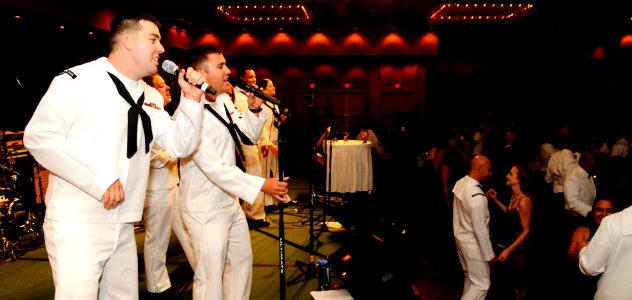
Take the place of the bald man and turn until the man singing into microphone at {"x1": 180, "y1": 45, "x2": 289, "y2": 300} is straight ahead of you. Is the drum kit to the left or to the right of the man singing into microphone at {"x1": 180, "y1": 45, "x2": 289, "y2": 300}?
right

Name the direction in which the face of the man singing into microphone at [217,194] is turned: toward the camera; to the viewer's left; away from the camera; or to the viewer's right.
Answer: to the viewer's right

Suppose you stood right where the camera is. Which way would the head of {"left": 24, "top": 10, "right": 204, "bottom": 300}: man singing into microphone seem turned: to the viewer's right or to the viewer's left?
to the viewer's right

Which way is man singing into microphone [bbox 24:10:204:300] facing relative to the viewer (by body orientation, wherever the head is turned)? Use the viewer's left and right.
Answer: facing the viewer and to the right of the viewer

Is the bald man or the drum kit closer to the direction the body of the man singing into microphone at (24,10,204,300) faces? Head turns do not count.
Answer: the bald man

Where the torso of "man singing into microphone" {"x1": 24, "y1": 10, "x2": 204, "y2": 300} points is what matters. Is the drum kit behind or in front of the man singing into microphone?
behind

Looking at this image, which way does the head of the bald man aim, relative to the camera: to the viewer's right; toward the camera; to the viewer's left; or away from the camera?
to the viewer's right

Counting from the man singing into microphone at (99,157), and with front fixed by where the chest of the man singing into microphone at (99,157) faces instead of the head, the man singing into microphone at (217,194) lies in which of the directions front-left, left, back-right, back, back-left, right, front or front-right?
left

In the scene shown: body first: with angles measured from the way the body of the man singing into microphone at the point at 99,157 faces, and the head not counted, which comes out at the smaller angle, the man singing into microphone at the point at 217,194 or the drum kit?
the man singing into microphone

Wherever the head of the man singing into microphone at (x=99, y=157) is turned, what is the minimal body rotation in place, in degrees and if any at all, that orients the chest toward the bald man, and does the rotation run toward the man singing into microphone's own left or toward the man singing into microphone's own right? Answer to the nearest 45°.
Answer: approximately 45° to the man singing into microphone's own left
